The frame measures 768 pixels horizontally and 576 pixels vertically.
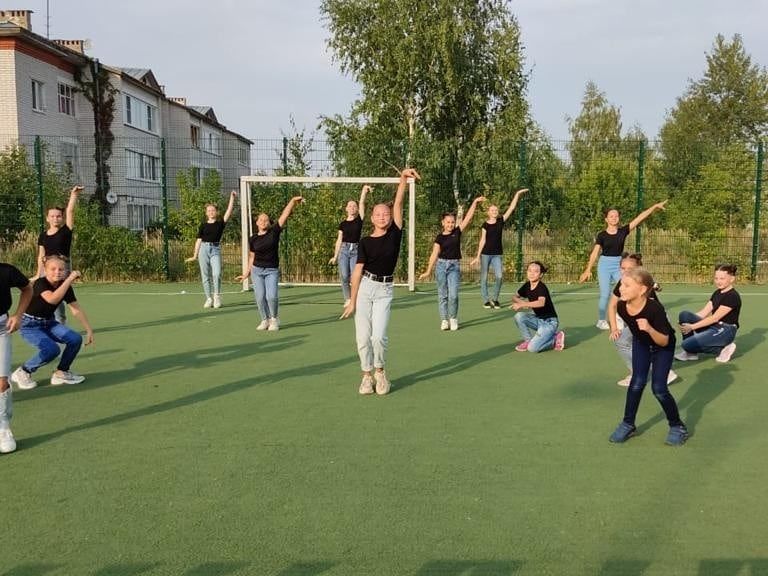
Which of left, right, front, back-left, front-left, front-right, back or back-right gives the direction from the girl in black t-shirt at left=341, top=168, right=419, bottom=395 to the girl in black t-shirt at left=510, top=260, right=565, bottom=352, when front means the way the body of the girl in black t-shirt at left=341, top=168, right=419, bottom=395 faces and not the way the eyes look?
back-left

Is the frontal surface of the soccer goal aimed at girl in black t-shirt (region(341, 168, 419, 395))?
yes

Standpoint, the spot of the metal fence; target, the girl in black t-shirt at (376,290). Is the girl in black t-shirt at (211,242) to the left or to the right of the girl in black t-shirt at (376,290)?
right

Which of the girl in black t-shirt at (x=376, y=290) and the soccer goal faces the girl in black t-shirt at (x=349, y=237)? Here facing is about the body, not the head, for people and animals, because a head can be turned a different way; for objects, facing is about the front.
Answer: the soccer goal

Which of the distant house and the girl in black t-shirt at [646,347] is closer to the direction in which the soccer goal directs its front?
the girl in black t-shirt

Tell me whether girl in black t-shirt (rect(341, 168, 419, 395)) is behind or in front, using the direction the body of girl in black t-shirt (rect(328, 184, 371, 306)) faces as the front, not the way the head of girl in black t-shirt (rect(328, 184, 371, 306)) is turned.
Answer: in front

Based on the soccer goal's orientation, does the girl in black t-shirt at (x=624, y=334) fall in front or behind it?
in front

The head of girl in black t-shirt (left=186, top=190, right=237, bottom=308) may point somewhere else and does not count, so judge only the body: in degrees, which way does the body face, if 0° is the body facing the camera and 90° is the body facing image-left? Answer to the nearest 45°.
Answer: approximately 0°

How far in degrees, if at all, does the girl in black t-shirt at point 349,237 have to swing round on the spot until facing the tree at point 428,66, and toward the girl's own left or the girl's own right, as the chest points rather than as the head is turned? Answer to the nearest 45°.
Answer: approximately 180°

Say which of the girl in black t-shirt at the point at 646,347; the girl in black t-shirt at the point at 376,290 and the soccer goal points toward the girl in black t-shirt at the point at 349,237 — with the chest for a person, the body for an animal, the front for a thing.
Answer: the soccer goal
